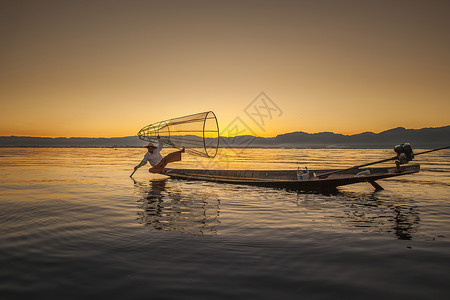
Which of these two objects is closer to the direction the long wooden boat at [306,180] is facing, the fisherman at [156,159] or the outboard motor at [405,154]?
the fisherman

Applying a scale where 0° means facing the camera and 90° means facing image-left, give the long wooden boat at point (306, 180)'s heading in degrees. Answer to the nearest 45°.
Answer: approximately 90°
